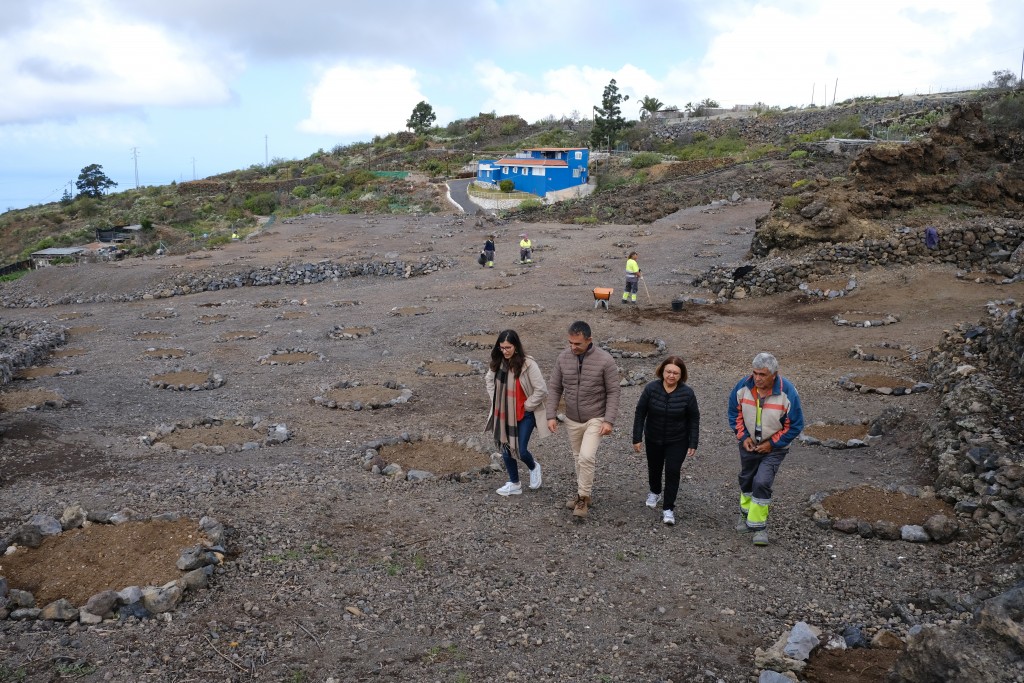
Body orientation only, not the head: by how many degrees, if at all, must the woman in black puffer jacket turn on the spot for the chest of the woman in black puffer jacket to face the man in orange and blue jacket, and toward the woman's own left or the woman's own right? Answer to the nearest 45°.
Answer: approximately 90° to the woman's own left

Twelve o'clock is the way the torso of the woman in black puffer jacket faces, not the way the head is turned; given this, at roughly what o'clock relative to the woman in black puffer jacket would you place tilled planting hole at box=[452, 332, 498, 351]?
The tilled planting hole is roughly at 5 o'clock from the woman in black puffer jacket.

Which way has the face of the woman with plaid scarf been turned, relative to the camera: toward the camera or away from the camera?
toward the camera

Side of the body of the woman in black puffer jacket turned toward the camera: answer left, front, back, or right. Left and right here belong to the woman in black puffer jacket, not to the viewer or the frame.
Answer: front

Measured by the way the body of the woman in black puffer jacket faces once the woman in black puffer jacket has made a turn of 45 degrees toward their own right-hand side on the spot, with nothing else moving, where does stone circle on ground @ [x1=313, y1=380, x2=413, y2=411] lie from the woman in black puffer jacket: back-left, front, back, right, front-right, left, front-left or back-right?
right

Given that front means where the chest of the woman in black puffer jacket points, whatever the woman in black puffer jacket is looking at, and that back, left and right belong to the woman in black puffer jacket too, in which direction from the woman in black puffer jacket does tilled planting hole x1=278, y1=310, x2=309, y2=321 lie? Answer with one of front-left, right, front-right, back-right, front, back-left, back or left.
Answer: back-right

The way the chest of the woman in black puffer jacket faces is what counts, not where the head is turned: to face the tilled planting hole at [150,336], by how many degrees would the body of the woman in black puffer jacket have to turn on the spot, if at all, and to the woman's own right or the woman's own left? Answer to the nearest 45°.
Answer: approximately 135° to the woman's own right

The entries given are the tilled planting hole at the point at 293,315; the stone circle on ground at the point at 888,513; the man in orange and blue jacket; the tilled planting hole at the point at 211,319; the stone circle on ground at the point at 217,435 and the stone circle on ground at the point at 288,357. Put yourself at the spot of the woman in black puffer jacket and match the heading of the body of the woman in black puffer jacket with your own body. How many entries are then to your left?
2

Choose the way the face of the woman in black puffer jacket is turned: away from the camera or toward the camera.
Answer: toward the camera

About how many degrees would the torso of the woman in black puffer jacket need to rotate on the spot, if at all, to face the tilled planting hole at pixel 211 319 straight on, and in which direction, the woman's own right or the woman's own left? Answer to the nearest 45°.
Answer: approximately 135° to the woman's own right

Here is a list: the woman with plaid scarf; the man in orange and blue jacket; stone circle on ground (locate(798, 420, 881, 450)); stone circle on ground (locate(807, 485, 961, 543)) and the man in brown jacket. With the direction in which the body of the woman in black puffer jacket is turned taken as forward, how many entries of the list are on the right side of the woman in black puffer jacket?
2

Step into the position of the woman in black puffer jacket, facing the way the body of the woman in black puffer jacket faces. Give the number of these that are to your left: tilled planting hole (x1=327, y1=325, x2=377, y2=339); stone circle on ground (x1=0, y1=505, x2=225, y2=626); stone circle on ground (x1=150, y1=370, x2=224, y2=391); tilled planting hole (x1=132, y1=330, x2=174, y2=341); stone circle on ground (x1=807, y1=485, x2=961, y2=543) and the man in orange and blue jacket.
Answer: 2

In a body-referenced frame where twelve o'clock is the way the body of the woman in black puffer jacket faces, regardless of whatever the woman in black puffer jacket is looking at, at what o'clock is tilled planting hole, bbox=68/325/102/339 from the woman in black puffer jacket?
The tilled planting hole is roughly at 4 o'clock from the woman in black puffer jacket.

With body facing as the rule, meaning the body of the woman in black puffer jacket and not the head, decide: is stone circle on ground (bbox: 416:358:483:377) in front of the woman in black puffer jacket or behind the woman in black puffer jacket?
behind

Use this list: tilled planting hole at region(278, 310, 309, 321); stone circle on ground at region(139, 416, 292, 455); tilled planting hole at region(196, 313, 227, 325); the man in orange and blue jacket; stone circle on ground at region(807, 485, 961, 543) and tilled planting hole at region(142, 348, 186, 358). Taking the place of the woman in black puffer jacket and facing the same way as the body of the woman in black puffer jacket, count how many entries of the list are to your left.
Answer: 2

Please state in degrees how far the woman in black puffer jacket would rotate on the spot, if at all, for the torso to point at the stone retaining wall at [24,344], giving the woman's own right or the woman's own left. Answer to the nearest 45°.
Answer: approximately 135° to the woman's own right

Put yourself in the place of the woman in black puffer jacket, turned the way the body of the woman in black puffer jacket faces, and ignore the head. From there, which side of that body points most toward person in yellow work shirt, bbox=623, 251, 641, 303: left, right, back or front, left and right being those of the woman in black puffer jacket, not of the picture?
back

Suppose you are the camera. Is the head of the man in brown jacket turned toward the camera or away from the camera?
toward the camera

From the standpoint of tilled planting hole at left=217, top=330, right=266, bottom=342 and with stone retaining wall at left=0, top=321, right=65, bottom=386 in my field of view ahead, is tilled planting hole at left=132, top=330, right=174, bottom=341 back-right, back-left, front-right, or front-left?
front-right

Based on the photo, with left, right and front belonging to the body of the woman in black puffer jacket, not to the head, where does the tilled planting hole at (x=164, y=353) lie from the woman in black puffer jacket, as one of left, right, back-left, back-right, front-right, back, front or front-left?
back-right

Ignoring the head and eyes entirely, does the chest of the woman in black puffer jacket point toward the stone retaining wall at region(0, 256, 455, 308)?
no
